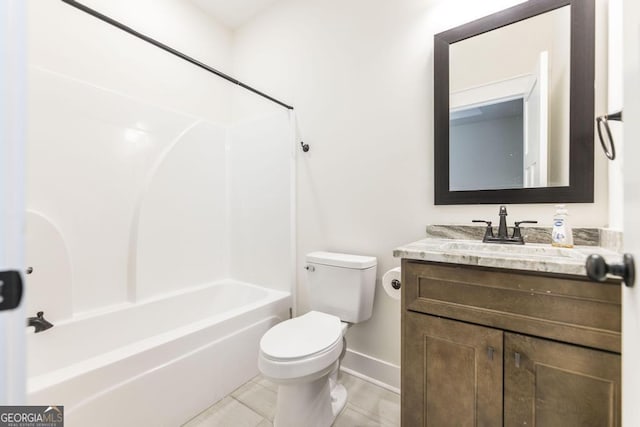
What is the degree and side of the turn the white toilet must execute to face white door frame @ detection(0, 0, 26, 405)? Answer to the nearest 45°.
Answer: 0° — it already faces it

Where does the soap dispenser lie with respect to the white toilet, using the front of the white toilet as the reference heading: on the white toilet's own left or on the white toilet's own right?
on the white toilet's own left

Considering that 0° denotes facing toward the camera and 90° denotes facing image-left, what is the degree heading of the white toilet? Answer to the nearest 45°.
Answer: approximately 45°

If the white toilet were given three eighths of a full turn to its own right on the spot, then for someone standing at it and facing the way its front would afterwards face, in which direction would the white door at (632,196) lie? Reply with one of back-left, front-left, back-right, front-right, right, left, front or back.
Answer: back-right

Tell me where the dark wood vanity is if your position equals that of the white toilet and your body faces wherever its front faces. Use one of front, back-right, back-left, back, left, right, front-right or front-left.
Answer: left

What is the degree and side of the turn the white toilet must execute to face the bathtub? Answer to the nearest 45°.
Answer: approximately 45° to its right

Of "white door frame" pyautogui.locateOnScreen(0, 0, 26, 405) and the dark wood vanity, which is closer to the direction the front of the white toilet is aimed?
the white door frame

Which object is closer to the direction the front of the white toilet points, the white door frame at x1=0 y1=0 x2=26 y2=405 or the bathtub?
the white door frame

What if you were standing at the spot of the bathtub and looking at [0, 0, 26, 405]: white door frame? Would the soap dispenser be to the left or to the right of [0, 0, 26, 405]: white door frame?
left

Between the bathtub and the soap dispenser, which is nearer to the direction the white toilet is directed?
the bathtub
